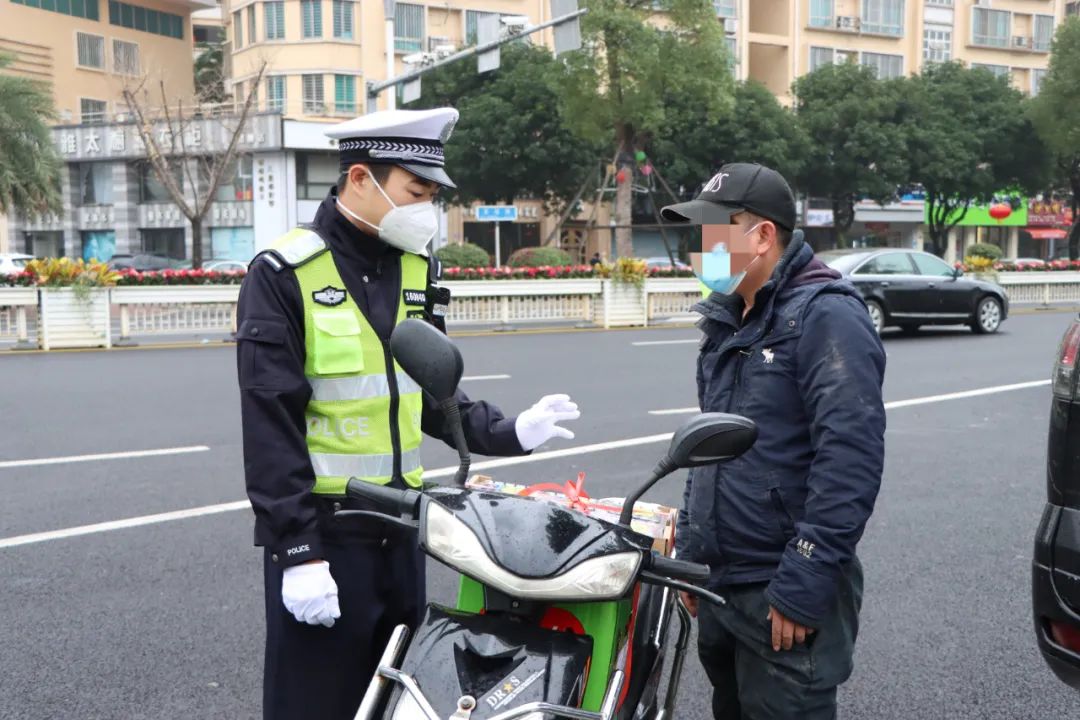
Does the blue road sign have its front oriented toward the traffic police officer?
yes

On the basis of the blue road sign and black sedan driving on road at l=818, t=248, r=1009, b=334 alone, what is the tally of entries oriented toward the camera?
1

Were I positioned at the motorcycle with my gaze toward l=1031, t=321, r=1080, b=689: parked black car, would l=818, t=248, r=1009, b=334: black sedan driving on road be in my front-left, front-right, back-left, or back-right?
front-left

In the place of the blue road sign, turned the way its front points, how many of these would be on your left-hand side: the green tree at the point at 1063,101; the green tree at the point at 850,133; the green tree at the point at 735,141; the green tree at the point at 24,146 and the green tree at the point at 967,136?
4

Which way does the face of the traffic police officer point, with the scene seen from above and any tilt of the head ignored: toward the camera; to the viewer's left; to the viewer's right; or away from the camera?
to the viewer's right

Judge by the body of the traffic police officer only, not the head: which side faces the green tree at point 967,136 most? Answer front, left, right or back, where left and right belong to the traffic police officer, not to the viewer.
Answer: left

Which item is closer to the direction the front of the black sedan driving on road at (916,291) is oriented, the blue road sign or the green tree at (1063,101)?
the green tree

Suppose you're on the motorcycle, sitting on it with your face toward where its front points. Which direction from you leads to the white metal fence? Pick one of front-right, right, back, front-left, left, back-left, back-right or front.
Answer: back-right

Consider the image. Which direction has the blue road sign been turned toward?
toward the camera

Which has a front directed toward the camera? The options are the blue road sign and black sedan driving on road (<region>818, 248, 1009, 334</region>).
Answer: the blue road sign

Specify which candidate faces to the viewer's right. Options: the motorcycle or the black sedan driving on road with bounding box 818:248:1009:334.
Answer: the black sedan driving on road

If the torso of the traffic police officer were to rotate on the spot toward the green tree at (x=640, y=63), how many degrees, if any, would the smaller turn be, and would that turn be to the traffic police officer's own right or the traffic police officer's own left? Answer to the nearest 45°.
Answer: approximately 135° to the traffic police officer's own left

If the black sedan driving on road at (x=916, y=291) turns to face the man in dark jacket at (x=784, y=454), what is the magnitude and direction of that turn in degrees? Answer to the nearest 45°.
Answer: approximately 90° to its right

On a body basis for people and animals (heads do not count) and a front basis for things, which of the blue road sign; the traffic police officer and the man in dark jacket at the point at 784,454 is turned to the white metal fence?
the blue road sign

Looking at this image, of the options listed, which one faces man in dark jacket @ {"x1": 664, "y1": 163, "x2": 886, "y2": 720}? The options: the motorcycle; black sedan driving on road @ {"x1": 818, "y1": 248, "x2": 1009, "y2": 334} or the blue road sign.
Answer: the blue road sign

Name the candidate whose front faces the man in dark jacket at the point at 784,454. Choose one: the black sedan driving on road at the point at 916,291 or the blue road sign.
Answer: the blue road sign
